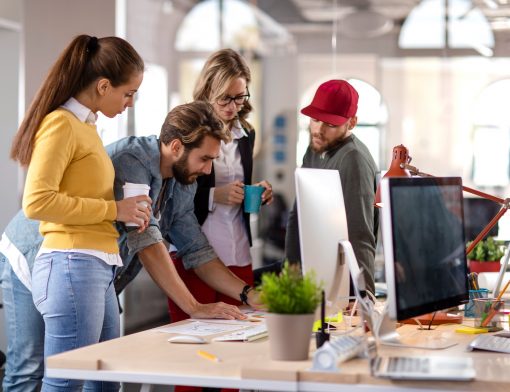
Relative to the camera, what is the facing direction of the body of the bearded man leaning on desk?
to the viewer's right

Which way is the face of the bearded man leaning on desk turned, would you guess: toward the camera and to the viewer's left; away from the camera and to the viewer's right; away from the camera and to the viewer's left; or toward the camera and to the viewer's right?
toward the camera and to the viewer's right

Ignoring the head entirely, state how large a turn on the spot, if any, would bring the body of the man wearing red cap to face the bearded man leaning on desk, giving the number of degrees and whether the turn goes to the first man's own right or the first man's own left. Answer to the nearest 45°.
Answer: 0° — they already face them

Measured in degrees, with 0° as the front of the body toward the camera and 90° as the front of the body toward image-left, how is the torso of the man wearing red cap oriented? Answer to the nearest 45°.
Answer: approximately 45°

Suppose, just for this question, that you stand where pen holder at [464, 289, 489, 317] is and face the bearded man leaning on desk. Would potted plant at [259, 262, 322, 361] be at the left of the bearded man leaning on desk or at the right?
left

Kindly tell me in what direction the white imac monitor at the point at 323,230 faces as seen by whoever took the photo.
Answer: facing away from the viewer and to the left of the viewer
